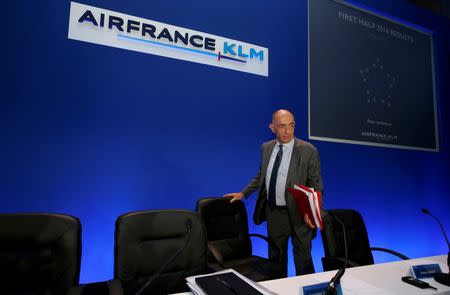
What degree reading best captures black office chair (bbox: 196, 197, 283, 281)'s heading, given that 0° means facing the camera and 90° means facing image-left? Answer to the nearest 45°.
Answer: approximately 315°

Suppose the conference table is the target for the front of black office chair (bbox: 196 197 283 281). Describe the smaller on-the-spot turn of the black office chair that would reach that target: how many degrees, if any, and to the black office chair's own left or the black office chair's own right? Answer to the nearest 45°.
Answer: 0° — it already faces it

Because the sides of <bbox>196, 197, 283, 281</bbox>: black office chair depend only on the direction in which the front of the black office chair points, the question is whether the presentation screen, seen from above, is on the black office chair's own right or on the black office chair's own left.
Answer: on the black office chair's own left

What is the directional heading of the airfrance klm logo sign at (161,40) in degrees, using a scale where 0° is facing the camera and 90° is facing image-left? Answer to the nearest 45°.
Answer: approximately 315°

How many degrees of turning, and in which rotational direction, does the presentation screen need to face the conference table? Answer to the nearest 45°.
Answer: approximately 45° to its right

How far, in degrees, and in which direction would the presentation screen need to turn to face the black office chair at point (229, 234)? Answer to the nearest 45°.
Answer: approximately 90° to its right
